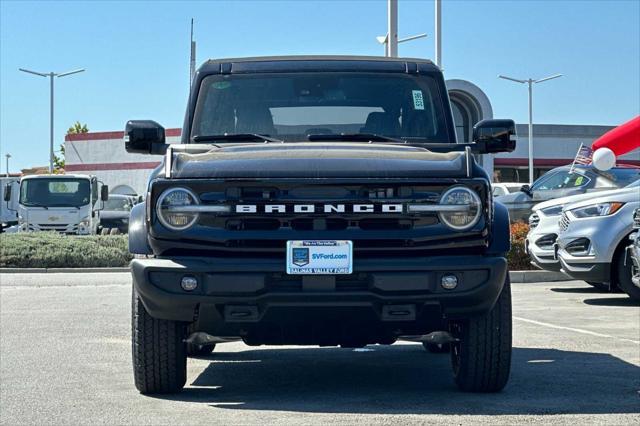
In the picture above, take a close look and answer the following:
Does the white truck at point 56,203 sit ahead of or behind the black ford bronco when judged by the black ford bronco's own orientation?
behind

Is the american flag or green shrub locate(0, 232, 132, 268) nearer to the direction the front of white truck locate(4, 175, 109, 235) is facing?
the green shrub

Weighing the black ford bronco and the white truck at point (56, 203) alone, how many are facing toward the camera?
2

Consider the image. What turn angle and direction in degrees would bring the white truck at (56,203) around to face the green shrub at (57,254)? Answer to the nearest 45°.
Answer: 0° — it already faces it

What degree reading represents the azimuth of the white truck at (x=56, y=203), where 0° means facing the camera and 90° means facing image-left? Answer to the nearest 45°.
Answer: approximately 0°

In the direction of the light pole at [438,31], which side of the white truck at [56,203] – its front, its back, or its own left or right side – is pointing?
left

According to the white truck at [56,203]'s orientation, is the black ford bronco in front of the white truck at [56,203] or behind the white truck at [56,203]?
in front
